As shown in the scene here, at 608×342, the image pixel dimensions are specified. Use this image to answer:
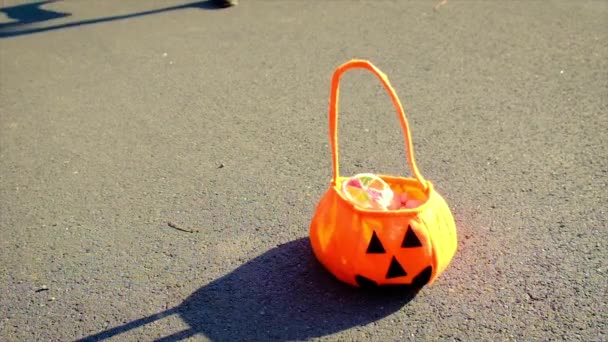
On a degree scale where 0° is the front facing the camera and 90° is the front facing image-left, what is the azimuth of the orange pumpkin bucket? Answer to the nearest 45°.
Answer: approximately 0°
